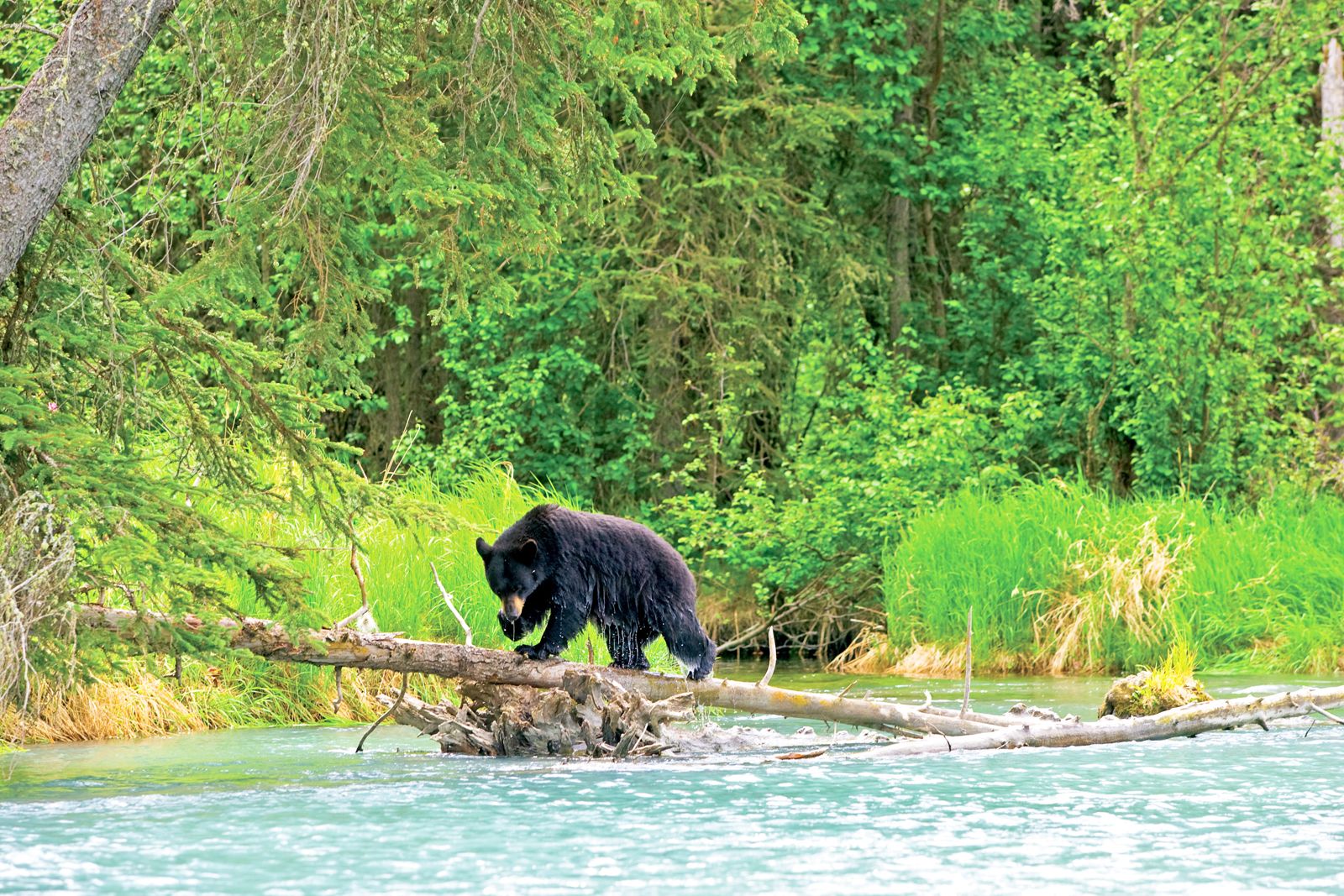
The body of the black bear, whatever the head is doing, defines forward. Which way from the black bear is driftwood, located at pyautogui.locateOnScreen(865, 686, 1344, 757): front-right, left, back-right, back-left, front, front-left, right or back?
back

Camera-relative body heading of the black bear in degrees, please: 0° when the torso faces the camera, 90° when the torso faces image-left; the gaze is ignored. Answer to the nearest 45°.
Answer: approximately 90°
